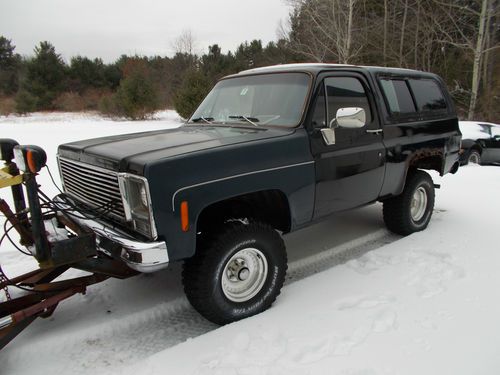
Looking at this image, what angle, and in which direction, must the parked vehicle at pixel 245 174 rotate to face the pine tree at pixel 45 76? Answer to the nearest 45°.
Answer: approximately 90° to its right

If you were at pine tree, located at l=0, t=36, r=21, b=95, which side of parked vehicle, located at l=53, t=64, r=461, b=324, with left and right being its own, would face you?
right

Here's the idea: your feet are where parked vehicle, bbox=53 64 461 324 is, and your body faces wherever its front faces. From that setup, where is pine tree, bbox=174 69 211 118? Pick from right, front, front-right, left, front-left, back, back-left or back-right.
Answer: back-right

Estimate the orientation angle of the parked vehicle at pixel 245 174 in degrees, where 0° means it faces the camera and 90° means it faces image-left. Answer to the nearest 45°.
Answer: approximately 45°

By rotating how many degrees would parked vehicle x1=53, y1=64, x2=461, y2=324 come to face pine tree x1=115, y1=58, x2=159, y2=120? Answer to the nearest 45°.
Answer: approximately 135° to its right
